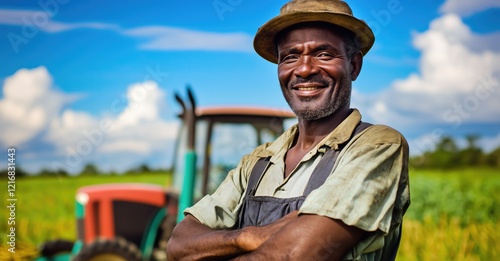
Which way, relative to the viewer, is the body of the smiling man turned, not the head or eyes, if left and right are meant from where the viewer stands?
facing the viewer and to the left of the viewer

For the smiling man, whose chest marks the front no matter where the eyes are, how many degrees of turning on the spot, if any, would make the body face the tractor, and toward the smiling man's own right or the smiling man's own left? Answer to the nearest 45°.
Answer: approximately 135° to the smiling man's own right
